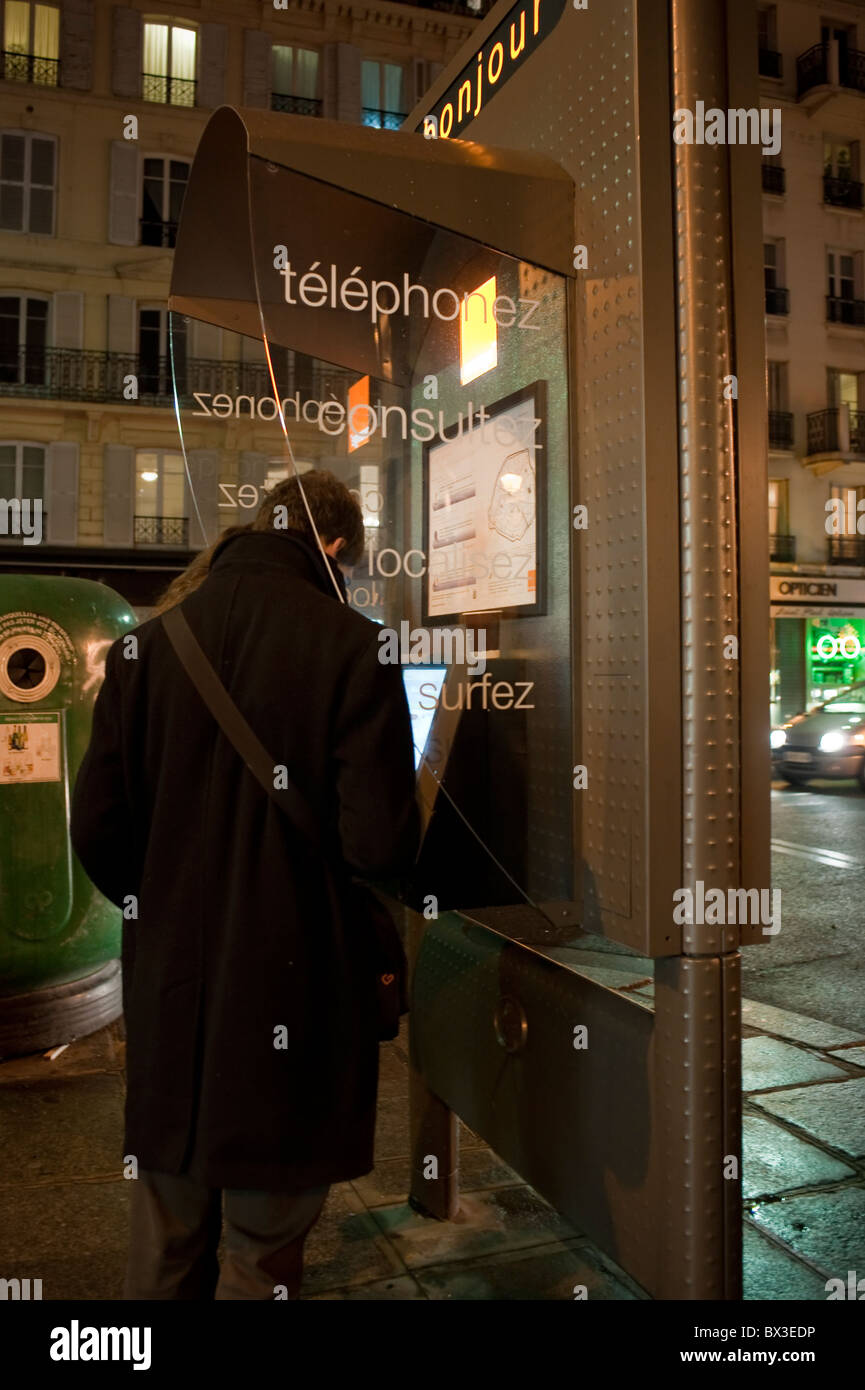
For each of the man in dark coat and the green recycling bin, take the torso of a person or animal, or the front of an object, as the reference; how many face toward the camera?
1

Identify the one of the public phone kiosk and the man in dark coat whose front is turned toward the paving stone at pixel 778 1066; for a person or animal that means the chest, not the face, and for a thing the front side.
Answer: the man in dark coat

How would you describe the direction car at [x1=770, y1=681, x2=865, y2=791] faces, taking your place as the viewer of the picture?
facing the viewer and to the left of the viewer

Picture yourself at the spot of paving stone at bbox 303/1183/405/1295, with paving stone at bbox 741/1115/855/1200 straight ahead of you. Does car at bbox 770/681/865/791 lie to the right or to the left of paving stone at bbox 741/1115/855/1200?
left

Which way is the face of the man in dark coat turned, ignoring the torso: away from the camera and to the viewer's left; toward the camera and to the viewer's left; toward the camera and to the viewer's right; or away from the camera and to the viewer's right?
away from the camera and to the viewer's right

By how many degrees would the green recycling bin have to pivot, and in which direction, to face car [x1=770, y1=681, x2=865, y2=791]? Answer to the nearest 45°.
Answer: approximately 135° to its left

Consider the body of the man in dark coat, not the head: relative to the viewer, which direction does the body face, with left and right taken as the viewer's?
facing away from the viewer and to the right of the viewer

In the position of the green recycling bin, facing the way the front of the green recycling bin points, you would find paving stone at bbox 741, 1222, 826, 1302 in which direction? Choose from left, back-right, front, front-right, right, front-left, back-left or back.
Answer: front-left

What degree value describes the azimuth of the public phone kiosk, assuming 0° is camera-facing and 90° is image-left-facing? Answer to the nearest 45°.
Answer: approximately 45°

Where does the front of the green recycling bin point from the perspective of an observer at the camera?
facing the viewer

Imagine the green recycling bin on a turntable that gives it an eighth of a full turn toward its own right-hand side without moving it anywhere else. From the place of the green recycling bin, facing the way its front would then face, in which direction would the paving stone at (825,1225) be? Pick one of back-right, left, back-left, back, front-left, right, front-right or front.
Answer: left

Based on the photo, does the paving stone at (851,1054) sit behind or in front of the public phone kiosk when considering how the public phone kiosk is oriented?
behind
